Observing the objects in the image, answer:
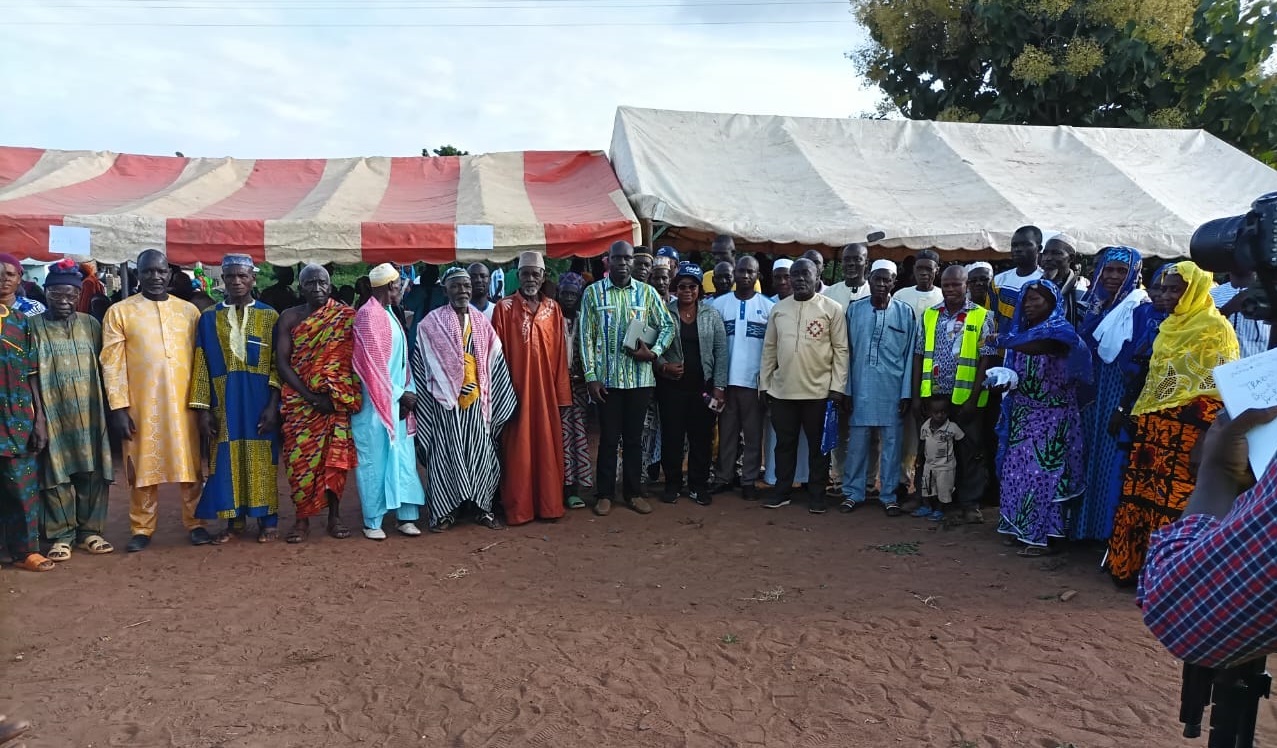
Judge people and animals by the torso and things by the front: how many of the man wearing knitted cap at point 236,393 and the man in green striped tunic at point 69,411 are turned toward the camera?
2

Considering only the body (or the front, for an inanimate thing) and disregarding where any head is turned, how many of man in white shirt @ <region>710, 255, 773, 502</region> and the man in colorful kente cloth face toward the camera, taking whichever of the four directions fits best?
2

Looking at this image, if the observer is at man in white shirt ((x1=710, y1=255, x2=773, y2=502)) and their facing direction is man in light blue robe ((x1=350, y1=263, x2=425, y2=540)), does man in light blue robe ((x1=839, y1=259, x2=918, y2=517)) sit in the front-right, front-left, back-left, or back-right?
back-left

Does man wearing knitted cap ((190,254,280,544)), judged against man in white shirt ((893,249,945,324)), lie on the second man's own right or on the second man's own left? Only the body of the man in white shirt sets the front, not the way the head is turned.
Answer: on the second man's own right

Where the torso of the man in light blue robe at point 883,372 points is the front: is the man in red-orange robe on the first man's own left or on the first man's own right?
on the first man's own right

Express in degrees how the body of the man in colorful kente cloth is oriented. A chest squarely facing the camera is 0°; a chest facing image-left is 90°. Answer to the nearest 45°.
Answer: approximately 0°

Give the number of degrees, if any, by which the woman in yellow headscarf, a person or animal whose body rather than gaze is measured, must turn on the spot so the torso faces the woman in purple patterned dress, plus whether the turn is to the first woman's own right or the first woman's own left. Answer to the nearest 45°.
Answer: approximately 90° to the first woman's own right
